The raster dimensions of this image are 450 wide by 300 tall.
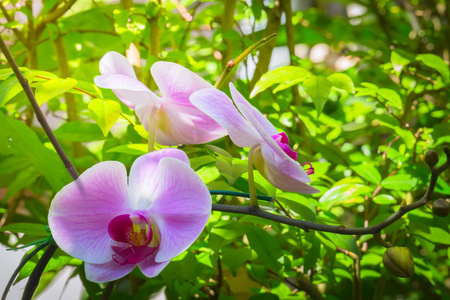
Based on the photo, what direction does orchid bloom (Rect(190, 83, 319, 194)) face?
to the viewer's right
